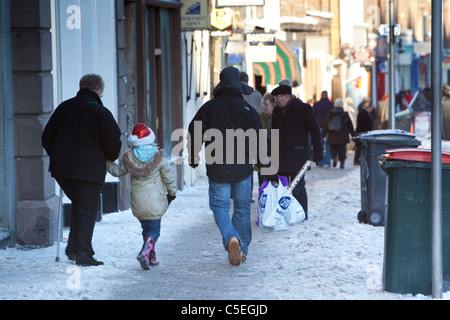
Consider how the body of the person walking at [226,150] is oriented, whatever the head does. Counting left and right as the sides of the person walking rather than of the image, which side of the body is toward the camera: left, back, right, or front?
back

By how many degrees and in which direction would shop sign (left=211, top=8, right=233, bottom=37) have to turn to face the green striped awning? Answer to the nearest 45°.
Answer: approximately 180°

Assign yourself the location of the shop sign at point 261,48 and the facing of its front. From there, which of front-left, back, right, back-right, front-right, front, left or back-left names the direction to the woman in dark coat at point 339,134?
front-left

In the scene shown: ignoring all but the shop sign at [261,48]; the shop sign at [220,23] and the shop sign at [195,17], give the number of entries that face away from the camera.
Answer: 0

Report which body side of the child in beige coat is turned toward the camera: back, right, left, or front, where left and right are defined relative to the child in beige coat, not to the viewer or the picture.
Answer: back

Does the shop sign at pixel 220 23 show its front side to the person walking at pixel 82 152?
yes

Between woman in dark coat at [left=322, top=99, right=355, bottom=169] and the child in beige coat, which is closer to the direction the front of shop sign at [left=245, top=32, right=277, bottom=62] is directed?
the child in beige coat

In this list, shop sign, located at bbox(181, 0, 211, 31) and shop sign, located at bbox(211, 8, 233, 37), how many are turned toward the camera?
2

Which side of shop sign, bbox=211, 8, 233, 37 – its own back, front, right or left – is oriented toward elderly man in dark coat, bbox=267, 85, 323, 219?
front

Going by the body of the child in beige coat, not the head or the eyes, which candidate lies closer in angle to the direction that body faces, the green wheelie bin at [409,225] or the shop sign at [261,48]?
the shop sign

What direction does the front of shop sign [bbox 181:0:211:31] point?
toward the camera
